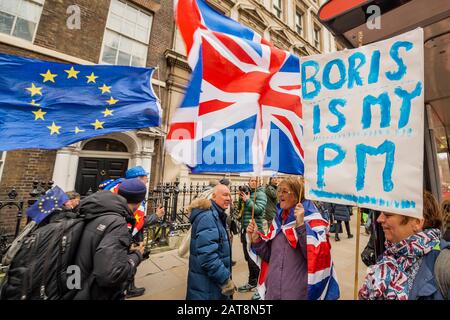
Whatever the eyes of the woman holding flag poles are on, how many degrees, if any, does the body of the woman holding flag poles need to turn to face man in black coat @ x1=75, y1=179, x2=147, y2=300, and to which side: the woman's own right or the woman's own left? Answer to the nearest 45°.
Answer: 0° — they already face them

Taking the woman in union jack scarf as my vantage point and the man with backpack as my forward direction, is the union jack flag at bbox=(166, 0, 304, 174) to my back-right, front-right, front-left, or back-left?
front-right

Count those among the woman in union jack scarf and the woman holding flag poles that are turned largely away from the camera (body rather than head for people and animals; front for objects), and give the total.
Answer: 0

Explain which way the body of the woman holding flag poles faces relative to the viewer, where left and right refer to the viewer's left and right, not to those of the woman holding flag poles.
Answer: facing the viewer and to the left of the viewer

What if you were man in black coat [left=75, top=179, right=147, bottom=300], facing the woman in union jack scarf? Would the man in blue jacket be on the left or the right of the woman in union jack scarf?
left

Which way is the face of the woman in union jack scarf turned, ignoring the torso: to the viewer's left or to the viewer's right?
to the viewer's left

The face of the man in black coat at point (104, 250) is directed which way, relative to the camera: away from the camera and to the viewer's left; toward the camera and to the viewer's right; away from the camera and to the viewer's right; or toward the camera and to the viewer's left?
away from the camera and to the viewer's right

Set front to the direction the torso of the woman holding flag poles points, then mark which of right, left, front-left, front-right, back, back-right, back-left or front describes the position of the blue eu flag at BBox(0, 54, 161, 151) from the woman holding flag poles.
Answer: front-right
